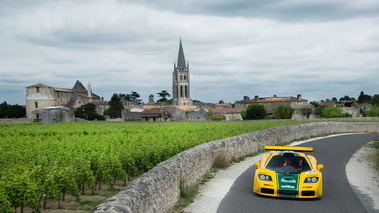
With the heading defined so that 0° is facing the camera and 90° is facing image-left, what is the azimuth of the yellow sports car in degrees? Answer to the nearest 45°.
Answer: approximately 0°
